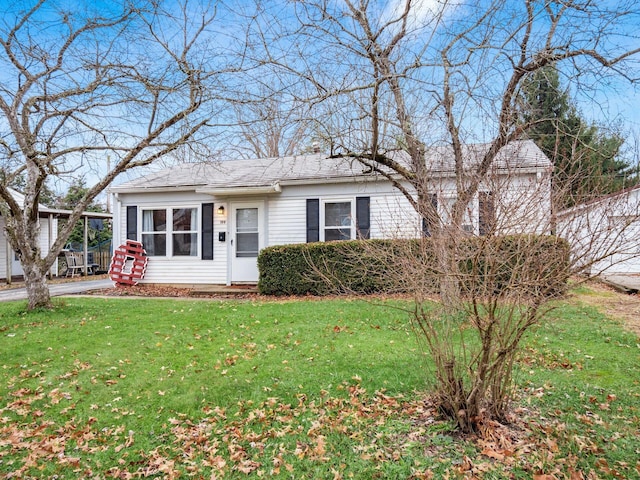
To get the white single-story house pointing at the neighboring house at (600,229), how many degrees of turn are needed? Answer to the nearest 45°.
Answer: approximately 45° to its left

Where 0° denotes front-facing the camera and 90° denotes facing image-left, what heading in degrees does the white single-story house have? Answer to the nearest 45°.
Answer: approximately 0°

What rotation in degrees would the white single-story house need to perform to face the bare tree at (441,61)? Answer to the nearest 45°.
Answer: approximately 45° to its left

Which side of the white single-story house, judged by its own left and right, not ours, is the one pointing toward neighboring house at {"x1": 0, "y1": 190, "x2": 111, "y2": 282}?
right

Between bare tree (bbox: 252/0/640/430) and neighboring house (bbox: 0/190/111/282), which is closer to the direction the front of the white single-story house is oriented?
the bare tree

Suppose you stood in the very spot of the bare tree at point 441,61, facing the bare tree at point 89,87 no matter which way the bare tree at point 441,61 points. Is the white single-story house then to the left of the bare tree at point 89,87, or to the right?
right
